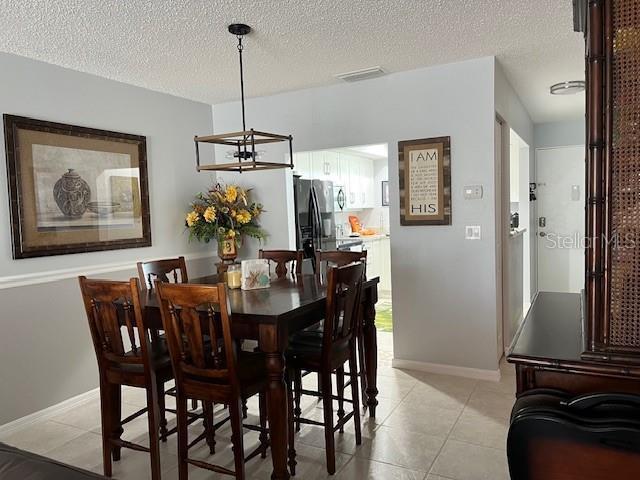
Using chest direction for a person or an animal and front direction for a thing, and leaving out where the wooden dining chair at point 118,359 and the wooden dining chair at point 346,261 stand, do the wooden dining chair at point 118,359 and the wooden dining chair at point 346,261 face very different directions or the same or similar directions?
very different directions

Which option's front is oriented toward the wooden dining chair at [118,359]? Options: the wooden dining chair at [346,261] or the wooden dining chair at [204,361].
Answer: the wooden dining chair at [346,261]

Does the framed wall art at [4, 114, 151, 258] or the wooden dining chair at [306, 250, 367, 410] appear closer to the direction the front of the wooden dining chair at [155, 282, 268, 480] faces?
the wooden dining chair

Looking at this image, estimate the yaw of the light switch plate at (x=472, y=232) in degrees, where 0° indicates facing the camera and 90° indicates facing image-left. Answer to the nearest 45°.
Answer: approximately 0°

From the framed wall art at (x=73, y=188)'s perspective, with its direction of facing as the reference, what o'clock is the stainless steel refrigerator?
The stainless steel refrigerator is roughly at 10 o'clock from the framed wall art.

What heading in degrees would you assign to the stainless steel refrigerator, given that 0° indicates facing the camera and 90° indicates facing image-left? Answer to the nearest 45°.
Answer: approximately 315°

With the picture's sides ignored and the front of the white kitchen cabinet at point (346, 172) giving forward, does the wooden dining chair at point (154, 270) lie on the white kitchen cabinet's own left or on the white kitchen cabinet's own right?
on the white kitchen cabinet's own right

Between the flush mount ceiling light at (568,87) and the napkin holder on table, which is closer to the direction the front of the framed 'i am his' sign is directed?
the napkin holder on table

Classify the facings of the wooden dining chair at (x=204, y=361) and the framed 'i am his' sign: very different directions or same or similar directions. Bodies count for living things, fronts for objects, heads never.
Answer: very different directions

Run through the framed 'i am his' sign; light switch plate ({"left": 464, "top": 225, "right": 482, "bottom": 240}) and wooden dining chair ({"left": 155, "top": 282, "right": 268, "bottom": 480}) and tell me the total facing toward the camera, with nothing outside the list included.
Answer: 2

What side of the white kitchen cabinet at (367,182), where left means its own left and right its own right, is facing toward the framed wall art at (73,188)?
right
